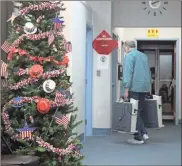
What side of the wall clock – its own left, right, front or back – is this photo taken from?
front

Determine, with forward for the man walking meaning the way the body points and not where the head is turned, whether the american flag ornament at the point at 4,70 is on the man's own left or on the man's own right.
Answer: on the man's own left

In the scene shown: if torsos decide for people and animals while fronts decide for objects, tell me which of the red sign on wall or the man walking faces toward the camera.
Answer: the red sign on wall

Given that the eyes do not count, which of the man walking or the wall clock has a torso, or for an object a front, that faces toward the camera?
the wall clock

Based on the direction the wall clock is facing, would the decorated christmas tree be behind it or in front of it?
in front

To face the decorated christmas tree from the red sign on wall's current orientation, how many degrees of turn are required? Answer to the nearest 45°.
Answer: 0° — it already faces it

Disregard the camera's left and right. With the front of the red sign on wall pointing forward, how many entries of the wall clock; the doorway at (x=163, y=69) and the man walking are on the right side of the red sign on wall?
0

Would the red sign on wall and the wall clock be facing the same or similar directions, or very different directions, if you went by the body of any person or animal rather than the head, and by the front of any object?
same or similar directions

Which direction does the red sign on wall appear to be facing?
toward the camera

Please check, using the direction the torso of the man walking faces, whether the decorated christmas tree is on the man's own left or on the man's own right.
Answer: on the man's own left

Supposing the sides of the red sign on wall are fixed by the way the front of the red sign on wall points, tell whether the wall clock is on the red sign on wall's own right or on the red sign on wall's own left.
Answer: on the red sign on wall's own left

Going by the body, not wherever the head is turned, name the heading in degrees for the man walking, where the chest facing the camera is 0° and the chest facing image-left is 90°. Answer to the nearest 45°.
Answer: approximately 135°

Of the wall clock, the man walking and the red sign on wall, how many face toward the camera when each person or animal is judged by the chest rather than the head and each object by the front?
2
